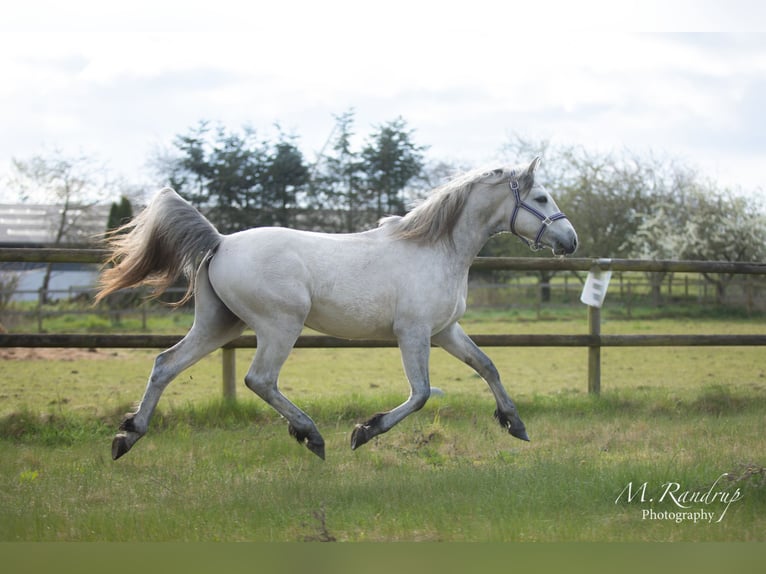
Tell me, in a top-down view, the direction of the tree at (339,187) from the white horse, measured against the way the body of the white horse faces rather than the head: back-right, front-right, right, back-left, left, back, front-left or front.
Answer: left

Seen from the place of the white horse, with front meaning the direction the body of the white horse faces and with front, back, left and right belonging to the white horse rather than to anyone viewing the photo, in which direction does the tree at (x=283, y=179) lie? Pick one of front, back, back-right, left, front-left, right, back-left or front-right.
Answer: left

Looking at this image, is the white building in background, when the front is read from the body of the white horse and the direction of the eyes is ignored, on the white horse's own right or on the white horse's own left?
on the white horse's own left

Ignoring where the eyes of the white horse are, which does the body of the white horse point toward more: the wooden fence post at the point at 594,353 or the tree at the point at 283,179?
the wooden fence post

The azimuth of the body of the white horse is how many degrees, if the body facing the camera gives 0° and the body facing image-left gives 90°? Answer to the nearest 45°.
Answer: approximately 270°

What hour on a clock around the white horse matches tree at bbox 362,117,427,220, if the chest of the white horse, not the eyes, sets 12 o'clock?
The tree is roughly at 9 o'clock from the white horse.

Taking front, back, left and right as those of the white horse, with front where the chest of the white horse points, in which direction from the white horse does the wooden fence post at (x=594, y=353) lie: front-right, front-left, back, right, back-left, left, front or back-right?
front-left
